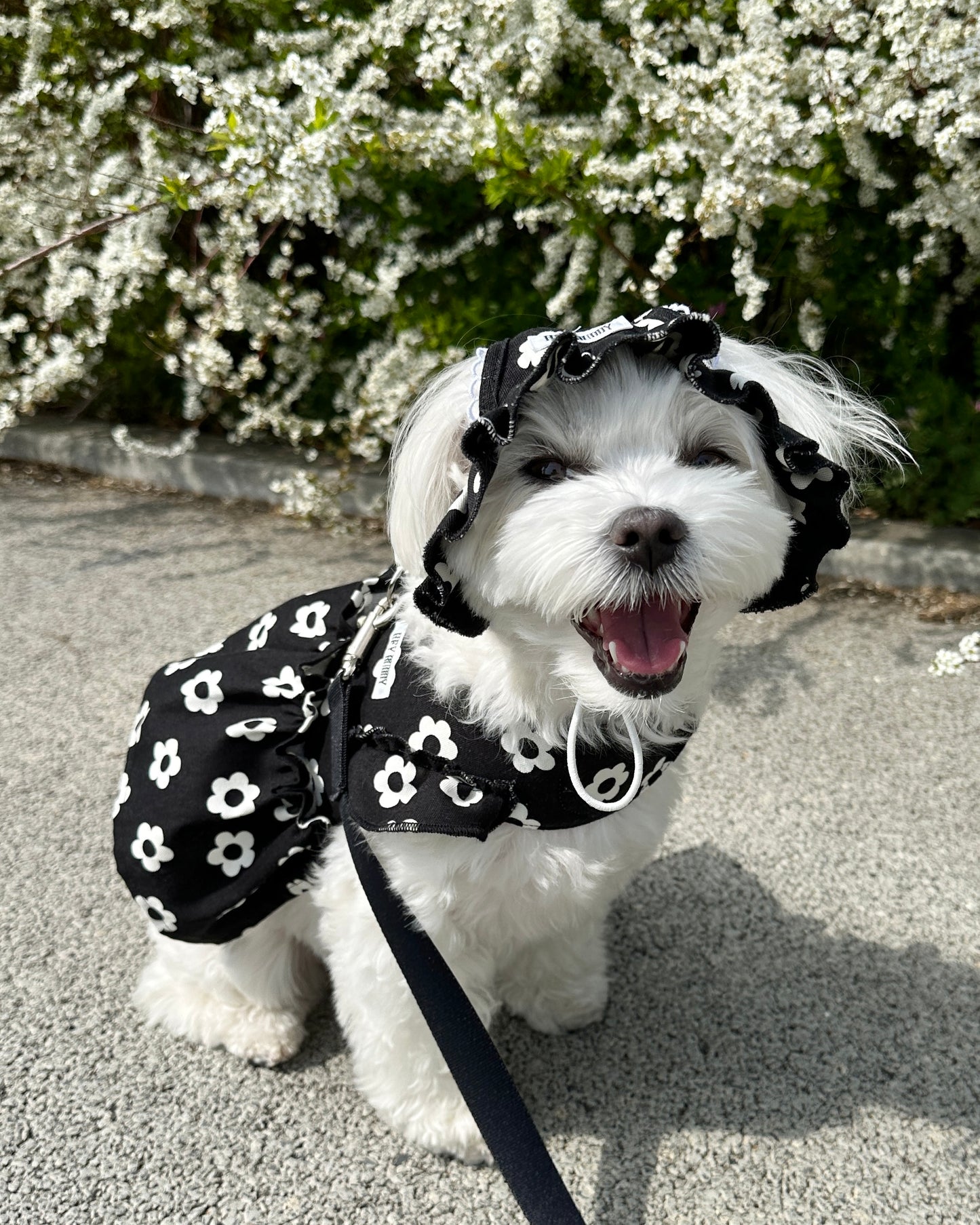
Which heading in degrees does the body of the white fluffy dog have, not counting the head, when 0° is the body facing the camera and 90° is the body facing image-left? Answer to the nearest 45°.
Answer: approximately 315°
